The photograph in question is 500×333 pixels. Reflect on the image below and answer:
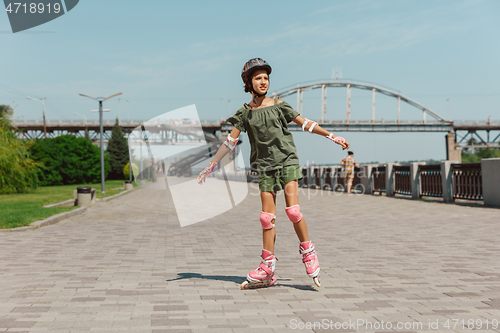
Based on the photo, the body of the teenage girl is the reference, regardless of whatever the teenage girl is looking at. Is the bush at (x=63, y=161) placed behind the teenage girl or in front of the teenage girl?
behind

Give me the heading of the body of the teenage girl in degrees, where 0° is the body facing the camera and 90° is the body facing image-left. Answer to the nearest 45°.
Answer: approximately 0°

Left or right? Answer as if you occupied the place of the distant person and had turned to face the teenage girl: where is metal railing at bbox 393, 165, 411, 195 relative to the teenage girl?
left

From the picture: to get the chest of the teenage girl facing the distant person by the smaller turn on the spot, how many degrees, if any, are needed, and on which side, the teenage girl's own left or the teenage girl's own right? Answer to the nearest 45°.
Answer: approximately 180°

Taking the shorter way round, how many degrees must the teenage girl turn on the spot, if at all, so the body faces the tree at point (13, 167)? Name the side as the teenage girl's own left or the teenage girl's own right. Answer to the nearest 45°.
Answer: approximately 135° to the teenage girl's own right

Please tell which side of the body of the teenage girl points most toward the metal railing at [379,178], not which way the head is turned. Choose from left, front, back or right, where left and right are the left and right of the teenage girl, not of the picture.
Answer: back

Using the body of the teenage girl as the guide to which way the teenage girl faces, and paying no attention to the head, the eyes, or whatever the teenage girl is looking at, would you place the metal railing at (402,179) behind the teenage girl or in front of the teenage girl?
behind

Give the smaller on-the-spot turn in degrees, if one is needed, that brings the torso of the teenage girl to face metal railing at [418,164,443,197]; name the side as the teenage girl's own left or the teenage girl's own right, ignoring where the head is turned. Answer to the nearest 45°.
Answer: approximately 135° to the teenage girl's own left
